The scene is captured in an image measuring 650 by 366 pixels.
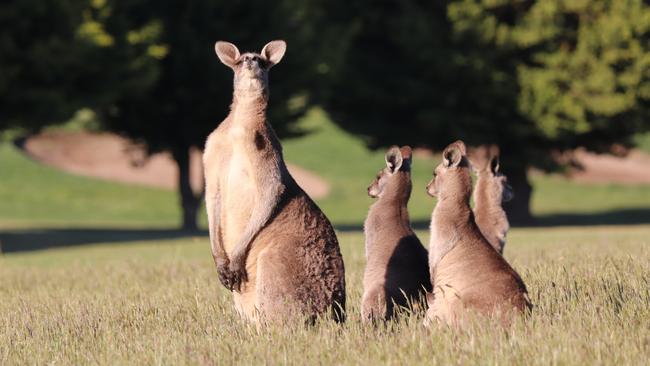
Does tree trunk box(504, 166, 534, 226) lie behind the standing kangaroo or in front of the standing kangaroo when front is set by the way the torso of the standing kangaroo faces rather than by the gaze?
behind

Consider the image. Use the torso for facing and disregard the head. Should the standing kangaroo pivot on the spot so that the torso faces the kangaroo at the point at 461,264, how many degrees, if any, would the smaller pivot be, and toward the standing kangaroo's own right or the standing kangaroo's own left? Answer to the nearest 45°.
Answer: approximately 135° to the standing kangaroo's own left

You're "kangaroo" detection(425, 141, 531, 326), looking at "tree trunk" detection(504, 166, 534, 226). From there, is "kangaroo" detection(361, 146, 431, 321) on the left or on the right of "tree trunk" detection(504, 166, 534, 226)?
left

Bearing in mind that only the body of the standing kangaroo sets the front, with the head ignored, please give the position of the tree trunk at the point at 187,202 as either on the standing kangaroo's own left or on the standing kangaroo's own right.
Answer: on the standing kangaroo's own right

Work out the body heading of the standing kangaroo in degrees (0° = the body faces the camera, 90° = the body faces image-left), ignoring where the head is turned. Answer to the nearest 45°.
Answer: approximately 45°

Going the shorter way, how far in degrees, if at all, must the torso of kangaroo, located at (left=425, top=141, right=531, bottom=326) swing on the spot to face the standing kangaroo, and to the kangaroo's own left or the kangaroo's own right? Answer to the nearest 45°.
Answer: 0° — it already faces it

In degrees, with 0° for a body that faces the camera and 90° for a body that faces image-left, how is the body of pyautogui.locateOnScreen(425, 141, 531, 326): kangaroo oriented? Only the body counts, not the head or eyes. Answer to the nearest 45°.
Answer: approximately 90°
